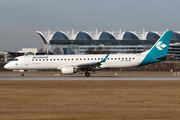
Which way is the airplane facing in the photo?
to the viewer's left
